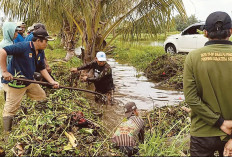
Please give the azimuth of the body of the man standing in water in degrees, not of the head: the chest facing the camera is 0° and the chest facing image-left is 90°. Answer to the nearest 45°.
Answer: approximately 45°

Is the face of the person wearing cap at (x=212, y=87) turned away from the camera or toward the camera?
away from the camera

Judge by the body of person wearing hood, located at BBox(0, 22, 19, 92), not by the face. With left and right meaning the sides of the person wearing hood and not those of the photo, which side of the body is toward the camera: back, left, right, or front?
right

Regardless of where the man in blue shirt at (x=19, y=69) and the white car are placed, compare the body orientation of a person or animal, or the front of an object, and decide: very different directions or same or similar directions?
very different directions

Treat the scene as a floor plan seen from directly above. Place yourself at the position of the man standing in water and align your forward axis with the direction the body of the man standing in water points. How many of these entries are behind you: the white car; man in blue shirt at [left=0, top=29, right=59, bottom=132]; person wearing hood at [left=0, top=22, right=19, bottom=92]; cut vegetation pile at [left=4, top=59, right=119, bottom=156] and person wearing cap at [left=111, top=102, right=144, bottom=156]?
1

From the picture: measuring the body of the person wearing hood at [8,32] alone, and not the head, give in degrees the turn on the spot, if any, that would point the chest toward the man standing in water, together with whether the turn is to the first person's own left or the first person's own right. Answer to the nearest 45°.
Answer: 0° — they already face them

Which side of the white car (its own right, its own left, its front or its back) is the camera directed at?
left

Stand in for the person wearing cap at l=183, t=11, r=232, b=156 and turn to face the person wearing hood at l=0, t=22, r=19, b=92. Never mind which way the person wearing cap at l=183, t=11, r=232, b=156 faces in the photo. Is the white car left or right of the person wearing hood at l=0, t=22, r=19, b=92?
right

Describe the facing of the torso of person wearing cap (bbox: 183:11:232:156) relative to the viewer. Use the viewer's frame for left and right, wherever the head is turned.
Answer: facing away from the viewer

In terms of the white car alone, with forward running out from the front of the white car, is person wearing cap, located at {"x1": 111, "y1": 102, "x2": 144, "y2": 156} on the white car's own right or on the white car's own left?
on the white car's own left

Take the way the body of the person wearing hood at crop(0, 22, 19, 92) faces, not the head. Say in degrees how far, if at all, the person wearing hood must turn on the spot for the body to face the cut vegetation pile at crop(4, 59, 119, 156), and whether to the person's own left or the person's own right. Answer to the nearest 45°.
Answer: approximately 90° to the person's own right

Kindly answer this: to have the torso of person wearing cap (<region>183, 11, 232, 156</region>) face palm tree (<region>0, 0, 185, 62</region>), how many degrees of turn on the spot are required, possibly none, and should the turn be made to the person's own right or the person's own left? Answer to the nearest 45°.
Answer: approximately 45° to the person's own left

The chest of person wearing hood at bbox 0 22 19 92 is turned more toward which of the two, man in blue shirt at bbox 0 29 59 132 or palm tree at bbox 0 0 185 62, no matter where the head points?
the palm tree

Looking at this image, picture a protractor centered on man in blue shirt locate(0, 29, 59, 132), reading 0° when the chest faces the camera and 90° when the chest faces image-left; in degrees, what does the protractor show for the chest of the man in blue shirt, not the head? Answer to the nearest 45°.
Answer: approximately 315°

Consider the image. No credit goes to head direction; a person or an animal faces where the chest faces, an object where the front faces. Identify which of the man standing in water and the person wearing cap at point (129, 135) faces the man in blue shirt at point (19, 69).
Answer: the man standing in water

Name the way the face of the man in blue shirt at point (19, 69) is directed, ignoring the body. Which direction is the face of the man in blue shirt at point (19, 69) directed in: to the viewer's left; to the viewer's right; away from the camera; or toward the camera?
to the viewer's right

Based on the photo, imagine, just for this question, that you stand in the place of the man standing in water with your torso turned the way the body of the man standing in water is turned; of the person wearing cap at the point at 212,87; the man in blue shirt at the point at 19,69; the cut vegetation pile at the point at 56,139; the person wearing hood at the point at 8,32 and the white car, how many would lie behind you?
1

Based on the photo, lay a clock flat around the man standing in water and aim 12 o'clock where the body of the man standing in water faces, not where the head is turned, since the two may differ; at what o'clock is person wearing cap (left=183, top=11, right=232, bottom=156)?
The person wearing cap is roughly at 10 o'clock from the man standing in water.

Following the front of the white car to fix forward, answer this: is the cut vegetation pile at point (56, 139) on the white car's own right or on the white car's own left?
on the white car's own left
